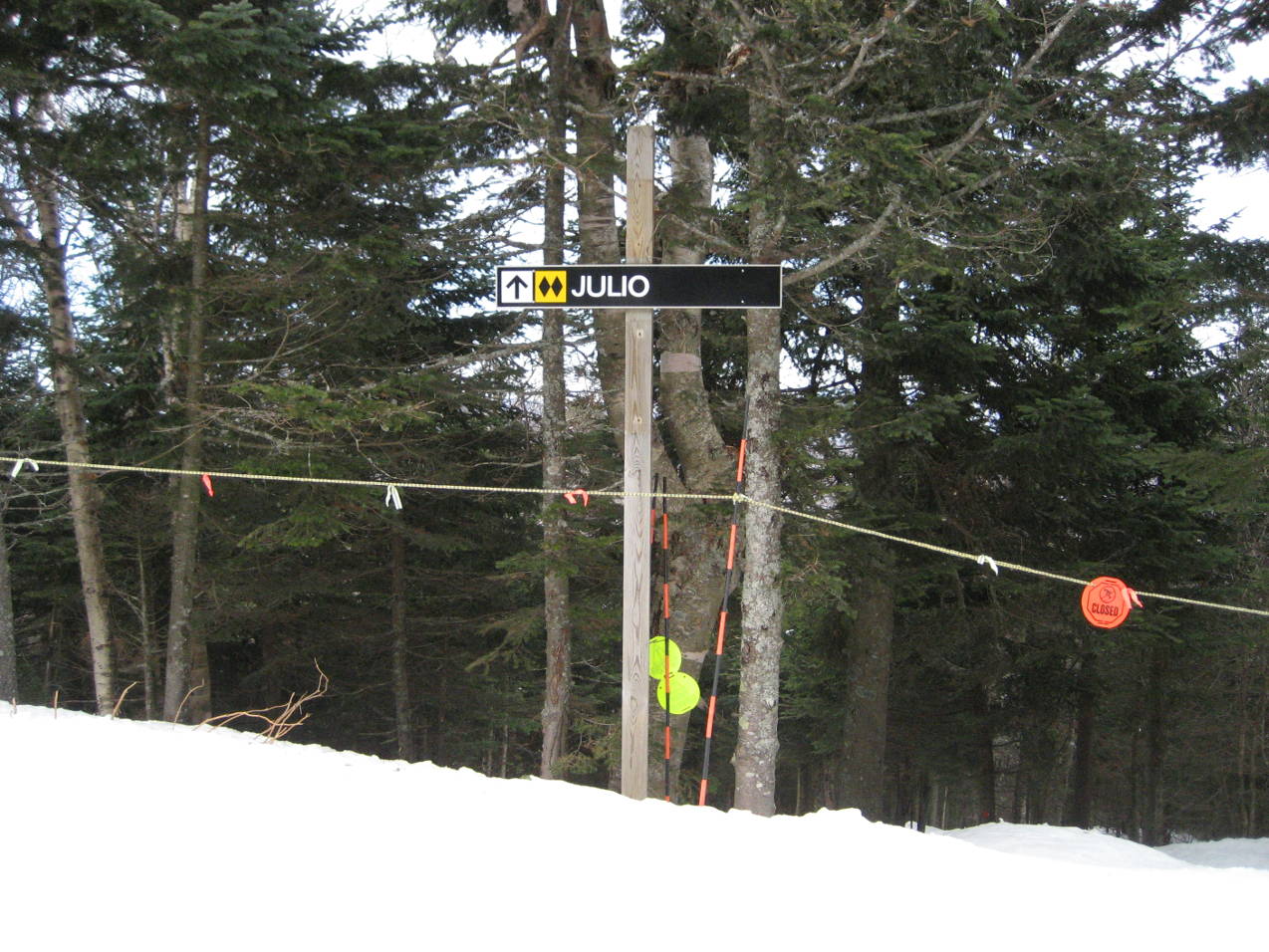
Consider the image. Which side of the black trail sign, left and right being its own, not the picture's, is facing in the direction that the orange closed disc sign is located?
left

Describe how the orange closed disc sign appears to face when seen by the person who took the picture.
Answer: facing the viewer

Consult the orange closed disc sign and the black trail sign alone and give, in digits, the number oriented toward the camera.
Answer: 2

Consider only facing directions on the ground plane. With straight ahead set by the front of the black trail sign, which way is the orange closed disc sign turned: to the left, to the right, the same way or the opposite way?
the same way

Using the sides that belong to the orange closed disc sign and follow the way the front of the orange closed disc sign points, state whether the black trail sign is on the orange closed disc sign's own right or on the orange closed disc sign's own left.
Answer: on the orange closed disc sign's own right

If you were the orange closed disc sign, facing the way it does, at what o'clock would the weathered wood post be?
The weathered wood post is roughly at 2 o'clock from the orange closed disc sign.

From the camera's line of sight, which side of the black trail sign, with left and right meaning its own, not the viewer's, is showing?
front
